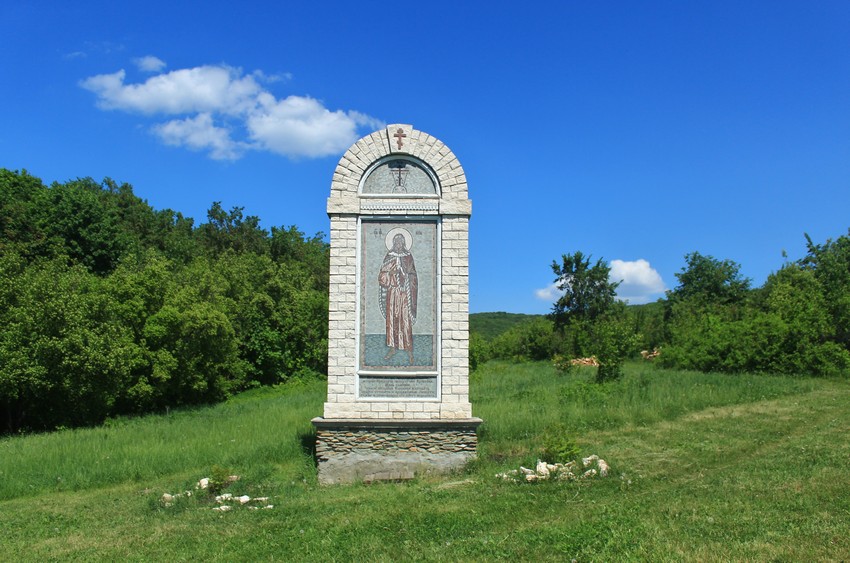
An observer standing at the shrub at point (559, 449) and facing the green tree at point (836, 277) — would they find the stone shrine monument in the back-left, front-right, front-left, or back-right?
back-left

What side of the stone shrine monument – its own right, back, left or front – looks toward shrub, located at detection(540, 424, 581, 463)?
left

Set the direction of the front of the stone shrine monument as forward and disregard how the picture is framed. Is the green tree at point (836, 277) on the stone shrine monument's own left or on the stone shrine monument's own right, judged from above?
on the stone shrine monument's own left

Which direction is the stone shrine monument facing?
toward the camera

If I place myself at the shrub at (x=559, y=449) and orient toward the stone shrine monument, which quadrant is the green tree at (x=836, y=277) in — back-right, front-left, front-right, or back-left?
back-right

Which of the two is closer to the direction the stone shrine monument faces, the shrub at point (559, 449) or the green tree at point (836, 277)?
the shrub
